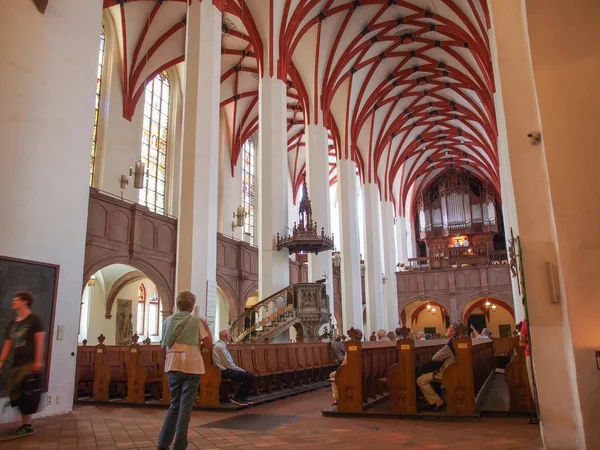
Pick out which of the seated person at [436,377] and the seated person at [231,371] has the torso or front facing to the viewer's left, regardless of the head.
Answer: the seated person at [436,377]

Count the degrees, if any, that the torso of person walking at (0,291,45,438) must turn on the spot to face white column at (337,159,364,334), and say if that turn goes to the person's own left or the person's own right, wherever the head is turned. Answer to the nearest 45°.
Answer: approximately 180°

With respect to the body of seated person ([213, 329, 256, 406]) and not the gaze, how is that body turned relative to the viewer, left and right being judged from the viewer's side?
facing to the right of the viewer

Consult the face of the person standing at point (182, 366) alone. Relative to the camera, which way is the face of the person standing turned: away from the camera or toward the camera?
away from the camera

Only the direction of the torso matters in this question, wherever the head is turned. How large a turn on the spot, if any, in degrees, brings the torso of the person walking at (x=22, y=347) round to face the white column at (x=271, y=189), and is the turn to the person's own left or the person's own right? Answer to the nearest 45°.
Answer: approximately 180°

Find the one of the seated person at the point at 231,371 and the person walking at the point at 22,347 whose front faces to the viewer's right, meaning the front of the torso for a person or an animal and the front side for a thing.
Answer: the seated person

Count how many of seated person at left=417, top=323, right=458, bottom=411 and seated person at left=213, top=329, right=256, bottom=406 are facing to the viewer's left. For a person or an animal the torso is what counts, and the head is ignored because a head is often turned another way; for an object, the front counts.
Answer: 1

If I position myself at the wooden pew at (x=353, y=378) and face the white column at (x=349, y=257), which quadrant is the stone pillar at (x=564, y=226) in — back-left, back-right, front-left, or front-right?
back-right

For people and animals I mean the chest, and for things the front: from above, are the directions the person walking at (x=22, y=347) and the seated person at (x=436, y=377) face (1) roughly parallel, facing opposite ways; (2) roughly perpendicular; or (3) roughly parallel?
roughly perpendicular

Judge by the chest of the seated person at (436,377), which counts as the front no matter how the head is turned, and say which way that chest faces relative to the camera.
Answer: to the viewer's left
